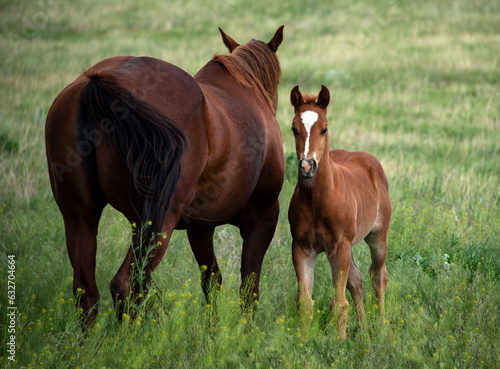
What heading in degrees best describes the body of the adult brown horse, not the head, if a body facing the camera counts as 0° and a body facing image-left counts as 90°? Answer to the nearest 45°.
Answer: approximately 225°

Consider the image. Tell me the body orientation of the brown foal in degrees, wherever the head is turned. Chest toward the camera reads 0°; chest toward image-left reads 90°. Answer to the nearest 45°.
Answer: approximately 45°

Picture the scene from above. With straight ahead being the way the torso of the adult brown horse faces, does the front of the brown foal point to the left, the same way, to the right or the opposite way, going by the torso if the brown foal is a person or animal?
the opposite way

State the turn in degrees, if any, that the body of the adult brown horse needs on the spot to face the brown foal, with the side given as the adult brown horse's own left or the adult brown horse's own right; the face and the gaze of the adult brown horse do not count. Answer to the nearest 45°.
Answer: approximately 45° to the adult brown horse's own right
